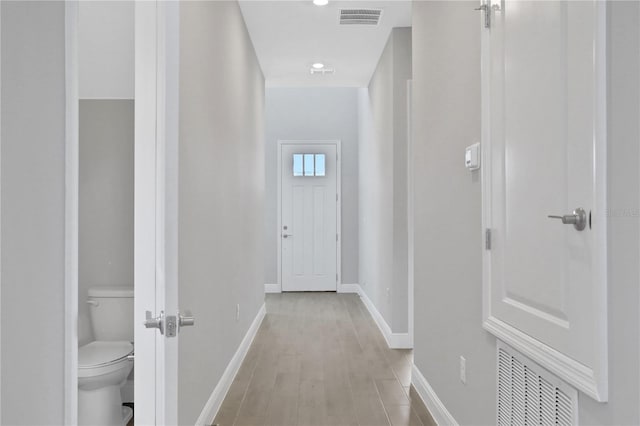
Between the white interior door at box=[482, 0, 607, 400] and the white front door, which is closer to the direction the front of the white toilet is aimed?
the white interior door

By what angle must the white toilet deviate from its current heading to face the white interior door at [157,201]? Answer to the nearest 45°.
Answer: approximately 45° to its left

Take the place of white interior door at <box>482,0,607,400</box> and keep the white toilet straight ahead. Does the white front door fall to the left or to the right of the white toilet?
right

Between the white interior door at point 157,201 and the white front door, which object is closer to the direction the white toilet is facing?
the white interior door

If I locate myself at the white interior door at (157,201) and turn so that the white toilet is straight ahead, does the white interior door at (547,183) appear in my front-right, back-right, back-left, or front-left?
back-right
